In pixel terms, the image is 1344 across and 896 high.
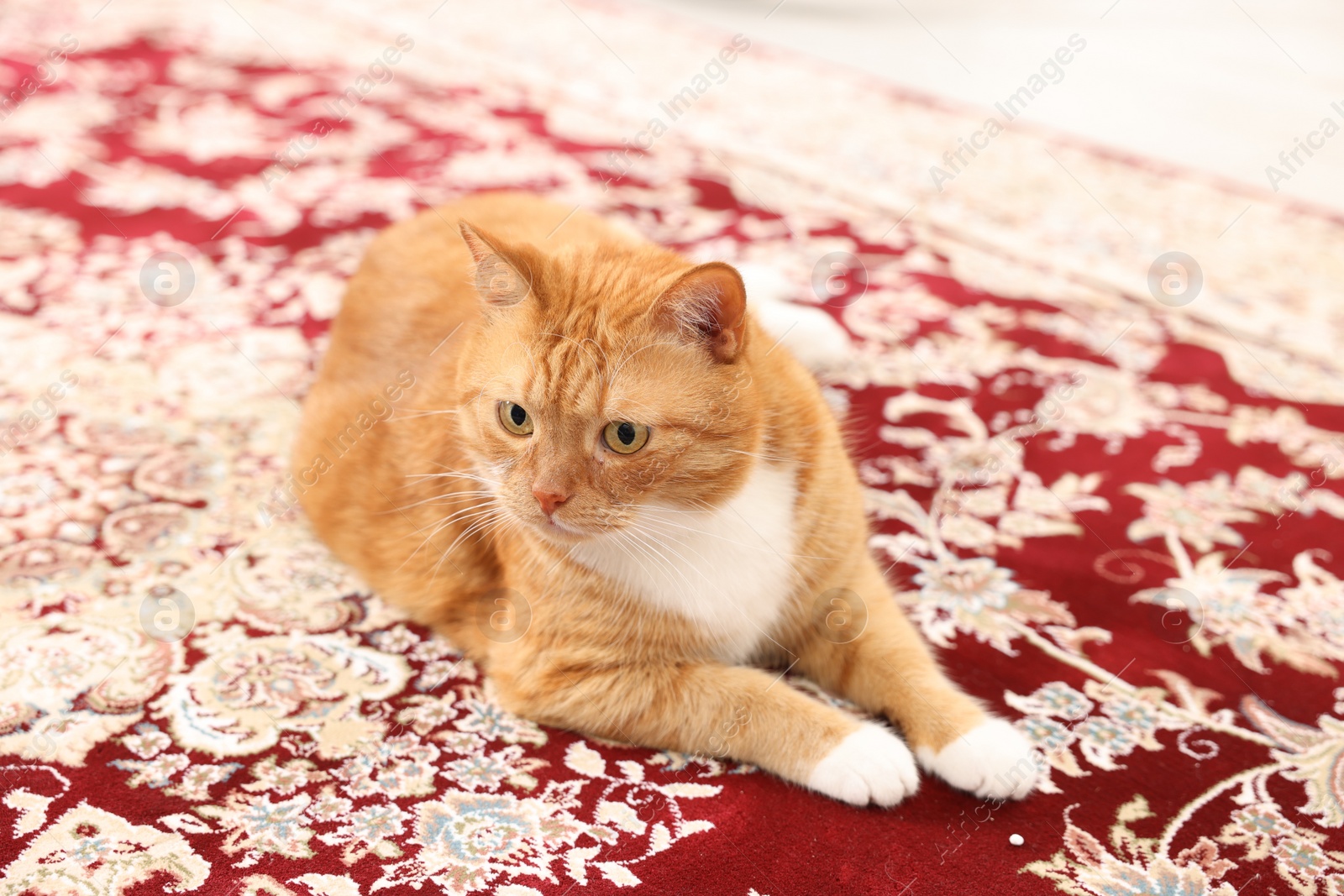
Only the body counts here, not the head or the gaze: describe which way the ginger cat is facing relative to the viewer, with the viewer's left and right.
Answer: facing the viewer and to the right of the viewer
